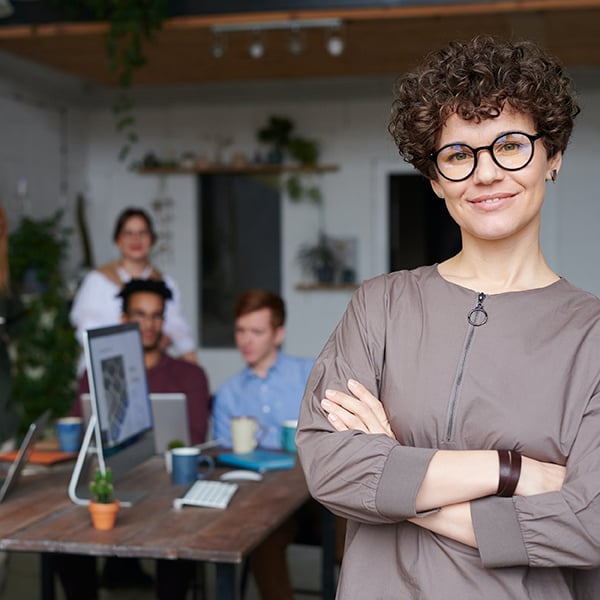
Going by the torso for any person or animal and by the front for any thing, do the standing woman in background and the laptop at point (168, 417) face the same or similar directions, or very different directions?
very different directions

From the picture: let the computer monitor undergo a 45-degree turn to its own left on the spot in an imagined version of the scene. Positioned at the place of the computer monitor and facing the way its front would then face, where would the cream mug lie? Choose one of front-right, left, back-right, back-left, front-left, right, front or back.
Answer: front-left

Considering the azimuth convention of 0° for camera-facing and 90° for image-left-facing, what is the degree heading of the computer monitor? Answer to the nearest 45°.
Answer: approximately 315°

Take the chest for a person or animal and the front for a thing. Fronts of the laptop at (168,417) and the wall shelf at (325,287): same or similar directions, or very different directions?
very different directions

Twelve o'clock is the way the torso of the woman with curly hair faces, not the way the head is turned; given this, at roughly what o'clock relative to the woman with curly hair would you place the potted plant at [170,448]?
The potted plant is roughly at 5 o'clock from the woman with curly hair.

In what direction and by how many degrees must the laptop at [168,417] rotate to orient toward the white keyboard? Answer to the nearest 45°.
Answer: approximately 180°

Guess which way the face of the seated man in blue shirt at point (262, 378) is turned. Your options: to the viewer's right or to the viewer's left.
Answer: to the viewer's left

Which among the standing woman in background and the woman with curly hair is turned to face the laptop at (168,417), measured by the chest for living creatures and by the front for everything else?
the standing woman in background

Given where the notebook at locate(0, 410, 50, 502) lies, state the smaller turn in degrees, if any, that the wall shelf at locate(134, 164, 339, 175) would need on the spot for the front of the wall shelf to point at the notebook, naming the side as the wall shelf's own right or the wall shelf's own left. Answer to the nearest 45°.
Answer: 0° — it already faces it

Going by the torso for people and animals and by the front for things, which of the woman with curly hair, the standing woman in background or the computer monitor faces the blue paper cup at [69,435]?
the standing woman in background

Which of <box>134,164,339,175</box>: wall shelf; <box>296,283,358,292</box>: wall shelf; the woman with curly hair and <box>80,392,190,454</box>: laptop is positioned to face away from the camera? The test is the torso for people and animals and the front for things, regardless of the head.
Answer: the laptop

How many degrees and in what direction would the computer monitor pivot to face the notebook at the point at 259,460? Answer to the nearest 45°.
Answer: approximately 90° to its left

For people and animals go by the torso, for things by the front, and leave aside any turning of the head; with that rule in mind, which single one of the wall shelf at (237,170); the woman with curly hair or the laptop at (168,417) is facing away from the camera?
the laptop

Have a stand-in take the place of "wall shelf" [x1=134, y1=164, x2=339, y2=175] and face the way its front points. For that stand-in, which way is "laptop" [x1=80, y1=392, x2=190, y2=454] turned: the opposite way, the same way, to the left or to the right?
the opposite way

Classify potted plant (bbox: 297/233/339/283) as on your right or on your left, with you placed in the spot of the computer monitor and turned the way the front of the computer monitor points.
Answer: on your left

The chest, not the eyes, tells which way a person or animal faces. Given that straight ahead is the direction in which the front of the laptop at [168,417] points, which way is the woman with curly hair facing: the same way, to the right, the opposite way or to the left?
the opposite way

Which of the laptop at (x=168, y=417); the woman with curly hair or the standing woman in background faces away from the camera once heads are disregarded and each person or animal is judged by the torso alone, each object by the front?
the laptop

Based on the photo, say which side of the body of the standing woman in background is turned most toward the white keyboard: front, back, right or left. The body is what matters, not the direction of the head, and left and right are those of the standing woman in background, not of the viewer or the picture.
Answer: front
